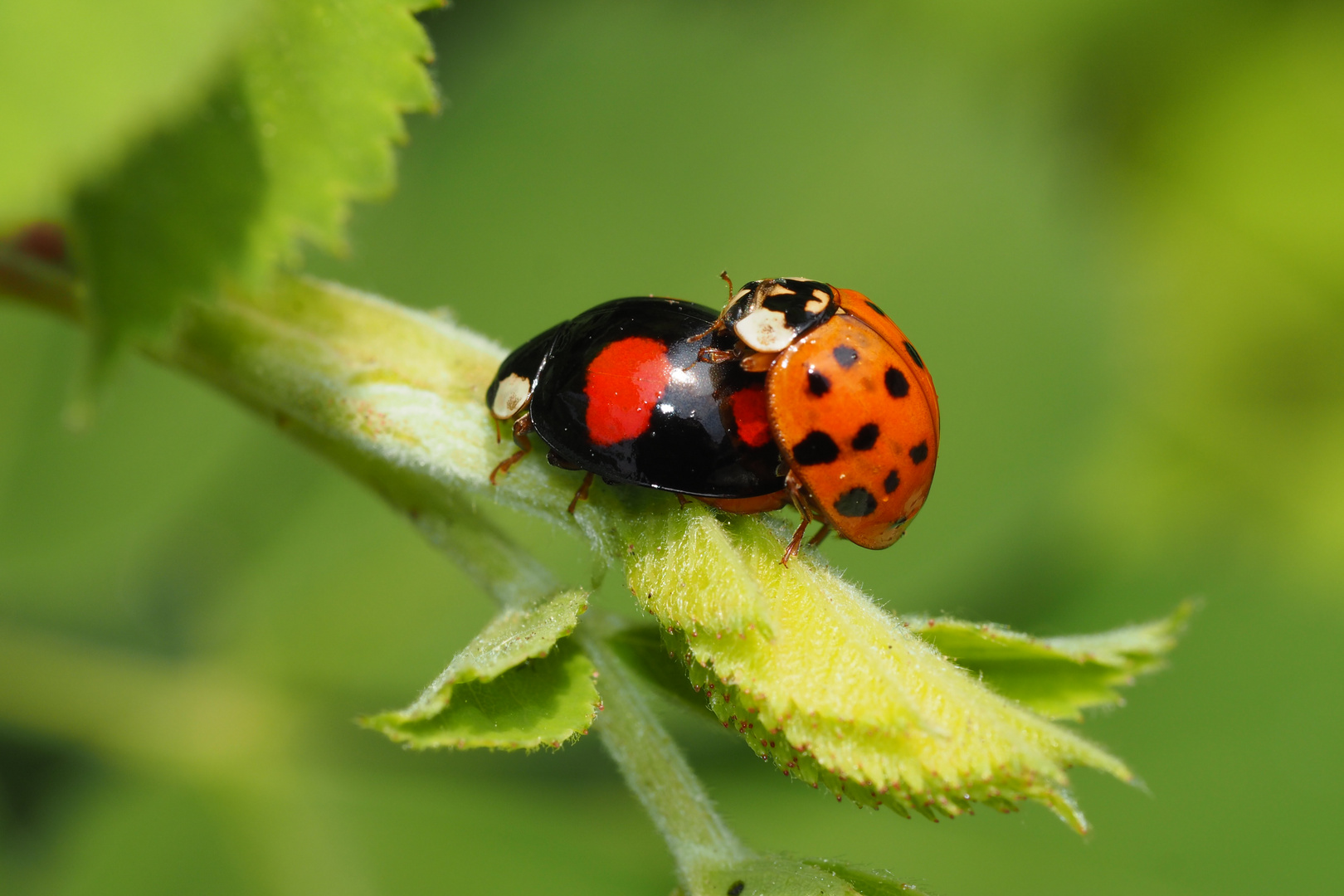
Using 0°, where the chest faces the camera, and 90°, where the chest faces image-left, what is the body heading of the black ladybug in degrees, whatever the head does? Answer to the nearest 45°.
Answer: approximately 90°
